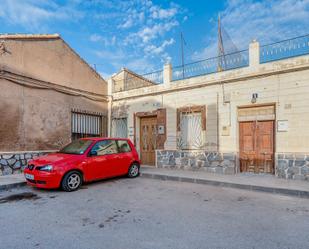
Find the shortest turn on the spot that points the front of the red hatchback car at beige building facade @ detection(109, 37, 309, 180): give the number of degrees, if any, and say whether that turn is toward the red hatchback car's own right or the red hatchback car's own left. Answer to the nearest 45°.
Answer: approximately 135° to the red hatchback car's own left

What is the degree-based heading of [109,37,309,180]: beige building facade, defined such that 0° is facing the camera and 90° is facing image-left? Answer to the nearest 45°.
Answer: approximately 45°

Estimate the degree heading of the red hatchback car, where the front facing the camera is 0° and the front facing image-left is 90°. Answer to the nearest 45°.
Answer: approximately 45°

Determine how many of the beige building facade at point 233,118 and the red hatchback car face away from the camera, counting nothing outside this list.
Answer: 0
